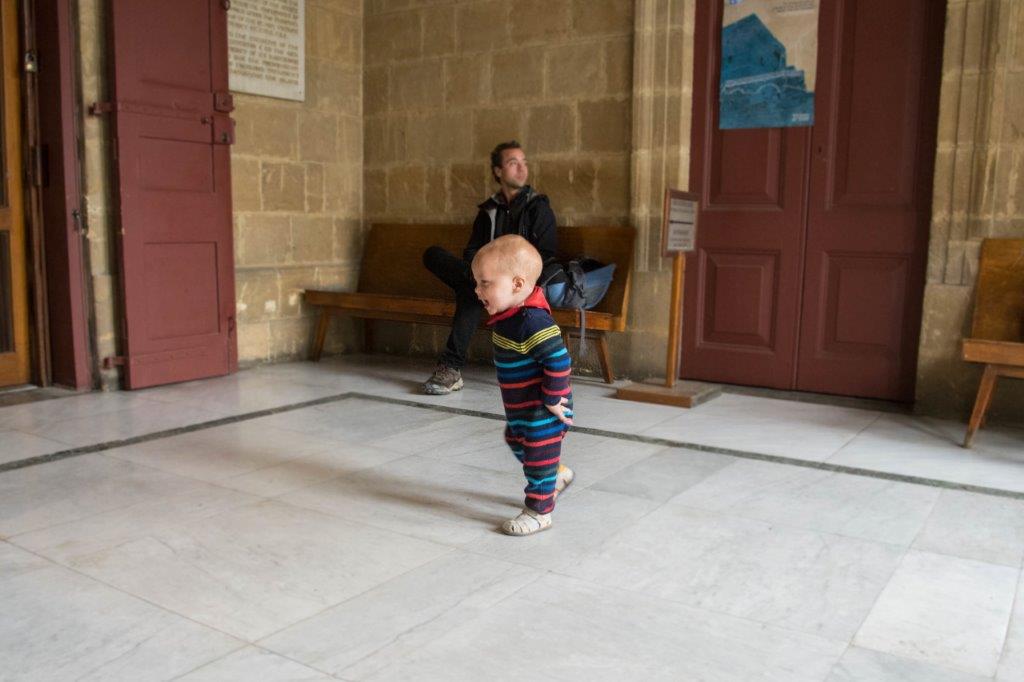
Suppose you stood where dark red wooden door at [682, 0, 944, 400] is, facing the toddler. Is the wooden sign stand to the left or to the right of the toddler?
right

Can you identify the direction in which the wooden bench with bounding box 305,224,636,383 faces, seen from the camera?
facing the viewer and to the left of the viewer

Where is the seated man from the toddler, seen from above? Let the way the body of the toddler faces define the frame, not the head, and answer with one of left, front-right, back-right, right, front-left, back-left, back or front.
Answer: back-right

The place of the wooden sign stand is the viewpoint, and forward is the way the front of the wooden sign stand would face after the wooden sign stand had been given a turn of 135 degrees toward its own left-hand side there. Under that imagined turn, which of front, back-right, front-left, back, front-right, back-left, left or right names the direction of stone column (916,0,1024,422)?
right

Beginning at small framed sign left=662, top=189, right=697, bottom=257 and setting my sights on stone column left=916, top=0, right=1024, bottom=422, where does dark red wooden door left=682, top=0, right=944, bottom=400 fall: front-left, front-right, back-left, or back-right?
front-left

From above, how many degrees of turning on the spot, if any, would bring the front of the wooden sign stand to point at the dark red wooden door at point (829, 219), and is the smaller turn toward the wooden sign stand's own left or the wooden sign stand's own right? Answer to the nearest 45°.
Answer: approximately 45° to the wooden sign stand's own left

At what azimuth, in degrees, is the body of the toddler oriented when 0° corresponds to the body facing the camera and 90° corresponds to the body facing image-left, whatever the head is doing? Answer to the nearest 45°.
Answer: approximately 45°

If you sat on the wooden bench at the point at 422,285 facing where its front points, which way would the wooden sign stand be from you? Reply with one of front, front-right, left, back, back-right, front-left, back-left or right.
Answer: left

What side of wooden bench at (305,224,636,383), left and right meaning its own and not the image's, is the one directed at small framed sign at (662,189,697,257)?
left

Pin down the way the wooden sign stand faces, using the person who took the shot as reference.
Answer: facing the viewer and to the right of the viewer

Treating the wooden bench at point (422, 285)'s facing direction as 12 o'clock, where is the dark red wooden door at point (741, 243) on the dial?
The dark red wooden door is roughly at 8 o'clock from the wooden bench.

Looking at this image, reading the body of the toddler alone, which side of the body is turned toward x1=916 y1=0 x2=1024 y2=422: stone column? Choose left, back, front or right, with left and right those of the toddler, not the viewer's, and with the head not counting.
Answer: back

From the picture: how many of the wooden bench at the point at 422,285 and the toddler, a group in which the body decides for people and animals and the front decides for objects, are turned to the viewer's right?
0

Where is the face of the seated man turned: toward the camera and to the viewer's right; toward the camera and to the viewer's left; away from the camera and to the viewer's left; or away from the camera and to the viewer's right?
toward the camera and to the viewer's right

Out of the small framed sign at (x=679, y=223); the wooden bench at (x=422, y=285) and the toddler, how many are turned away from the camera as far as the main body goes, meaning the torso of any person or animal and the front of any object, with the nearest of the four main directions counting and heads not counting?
0

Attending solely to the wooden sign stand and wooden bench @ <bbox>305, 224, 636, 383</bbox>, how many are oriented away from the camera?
0

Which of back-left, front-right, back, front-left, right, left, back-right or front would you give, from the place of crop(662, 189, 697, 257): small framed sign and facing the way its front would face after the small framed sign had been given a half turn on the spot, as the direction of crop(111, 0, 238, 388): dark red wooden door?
front-left
